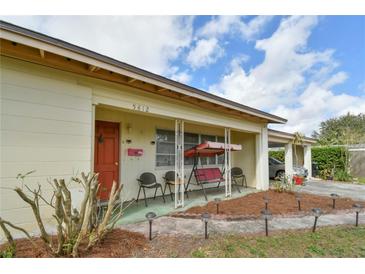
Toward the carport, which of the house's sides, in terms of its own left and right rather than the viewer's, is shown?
left

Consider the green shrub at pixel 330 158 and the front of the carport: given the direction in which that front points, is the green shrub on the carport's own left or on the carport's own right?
on the carport's own left

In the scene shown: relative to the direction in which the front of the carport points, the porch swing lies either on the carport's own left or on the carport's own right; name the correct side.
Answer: on the carport's own right

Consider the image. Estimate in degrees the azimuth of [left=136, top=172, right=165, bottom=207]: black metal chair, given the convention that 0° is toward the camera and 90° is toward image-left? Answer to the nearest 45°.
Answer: approximately 315°

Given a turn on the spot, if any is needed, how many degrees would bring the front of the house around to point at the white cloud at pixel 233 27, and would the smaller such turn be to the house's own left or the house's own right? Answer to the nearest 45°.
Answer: approximately 90° to the house's own left
